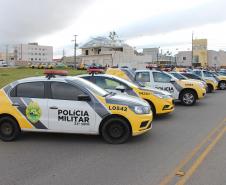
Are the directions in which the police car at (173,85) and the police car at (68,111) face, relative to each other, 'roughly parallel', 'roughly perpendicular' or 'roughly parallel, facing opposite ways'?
roughly parallel

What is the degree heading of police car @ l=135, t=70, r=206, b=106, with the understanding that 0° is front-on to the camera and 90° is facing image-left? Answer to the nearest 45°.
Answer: approximately 270°

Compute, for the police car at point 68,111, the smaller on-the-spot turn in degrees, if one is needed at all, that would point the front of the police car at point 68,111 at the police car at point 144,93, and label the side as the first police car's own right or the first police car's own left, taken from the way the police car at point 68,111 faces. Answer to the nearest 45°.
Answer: approximately 45° to the first police car's own left

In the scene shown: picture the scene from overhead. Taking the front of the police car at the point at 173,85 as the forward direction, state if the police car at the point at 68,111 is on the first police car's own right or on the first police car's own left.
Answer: on the first police car's own right

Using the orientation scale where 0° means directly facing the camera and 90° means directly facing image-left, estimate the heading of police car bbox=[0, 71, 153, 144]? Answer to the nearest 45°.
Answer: approximately 270°

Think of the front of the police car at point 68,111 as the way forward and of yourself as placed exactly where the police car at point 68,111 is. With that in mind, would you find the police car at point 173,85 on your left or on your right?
on your left

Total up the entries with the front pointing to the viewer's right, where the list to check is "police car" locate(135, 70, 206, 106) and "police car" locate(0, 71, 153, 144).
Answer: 2

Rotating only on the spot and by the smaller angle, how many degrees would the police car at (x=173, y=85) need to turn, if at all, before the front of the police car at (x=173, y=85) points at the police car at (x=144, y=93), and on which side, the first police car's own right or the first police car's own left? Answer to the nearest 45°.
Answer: approximately 90° to the first police car's own right
